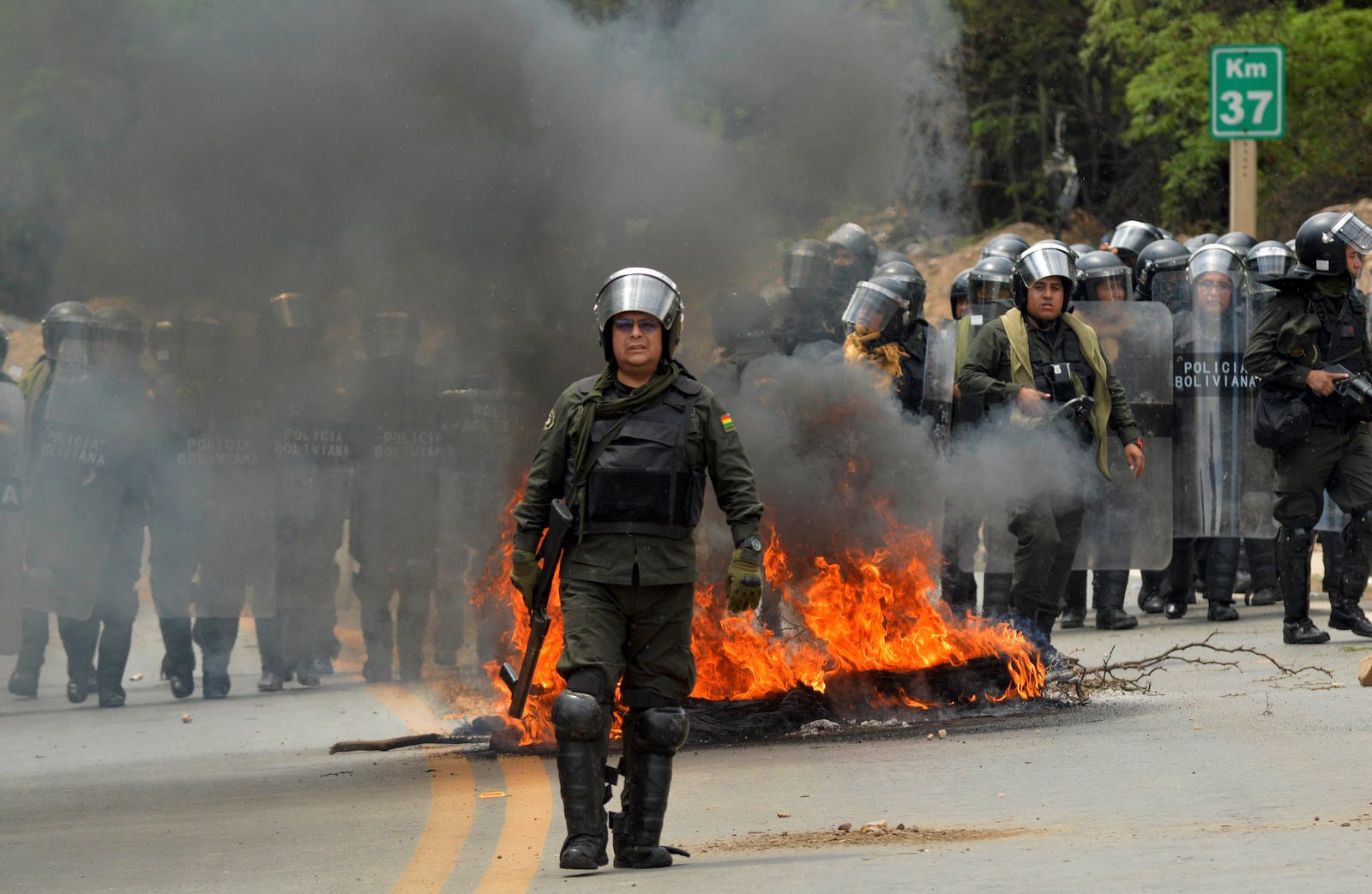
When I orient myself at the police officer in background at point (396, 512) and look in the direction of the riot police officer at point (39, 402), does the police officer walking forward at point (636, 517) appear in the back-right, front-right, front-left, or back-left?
back-left

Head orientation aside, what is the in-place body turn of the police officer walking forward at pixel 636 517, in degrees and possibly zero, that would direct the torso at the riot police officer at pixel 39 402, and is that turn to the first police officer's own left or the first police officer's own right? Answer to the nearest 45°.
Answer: approximately 135° to the first police officer's own right

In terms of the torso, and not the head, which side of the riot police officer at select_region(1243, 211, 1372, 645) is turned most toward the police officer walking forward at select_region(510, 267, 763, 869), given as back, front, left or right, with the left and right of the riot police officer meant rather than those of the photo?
right

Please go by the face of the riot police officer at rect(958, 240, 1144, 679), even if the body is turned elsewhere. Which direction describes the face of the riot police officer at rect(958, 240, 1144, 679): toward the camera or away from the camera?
toward the camera

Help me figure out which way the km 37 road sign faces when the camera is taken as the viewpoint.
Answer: facing the viewer

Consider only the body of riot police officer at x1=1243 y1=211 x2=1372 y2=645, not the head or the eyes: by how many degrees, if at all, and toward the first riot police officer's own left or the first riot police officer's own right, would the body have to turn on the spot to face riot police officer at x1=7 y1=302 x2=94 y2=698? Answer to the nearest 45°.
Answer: approximately 135° to the first riot police officer's own right

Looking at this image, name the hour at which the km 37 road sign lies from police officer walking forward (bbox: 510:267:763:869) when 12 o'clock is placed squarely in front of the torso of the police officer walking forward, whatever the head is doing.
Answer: The km 37 road sign is roughly at 7 o'clock from the police officer walking forward.

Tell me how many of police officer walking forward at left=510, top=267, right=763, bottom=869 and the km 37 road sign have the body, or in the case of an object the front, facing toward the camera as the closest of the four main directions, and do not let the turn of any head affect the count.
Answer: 2

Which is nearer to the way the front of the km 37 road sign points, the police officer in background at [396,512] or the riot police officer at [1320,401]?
the riot police officer

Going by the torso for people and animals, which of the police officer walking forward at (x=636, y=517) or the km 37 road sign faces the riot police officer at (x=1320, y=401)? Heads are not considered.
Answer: the km 37 road sign

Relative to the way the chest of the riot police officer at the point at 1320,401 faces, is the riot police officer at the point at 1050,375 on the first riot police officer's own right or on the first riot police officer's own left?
on the first riot police officer's own right

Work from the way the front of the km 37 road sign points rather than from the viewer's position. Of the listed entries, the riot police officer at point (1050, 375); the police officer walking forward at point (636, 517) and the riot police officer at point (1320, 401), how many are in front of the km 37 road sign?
3

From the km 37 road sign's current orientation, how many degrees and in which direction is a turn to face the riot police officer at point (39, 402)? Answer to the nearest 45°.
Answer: approximately 45° to its right

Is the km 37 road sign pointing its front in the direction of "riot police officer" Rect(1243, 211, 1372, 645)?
yes
